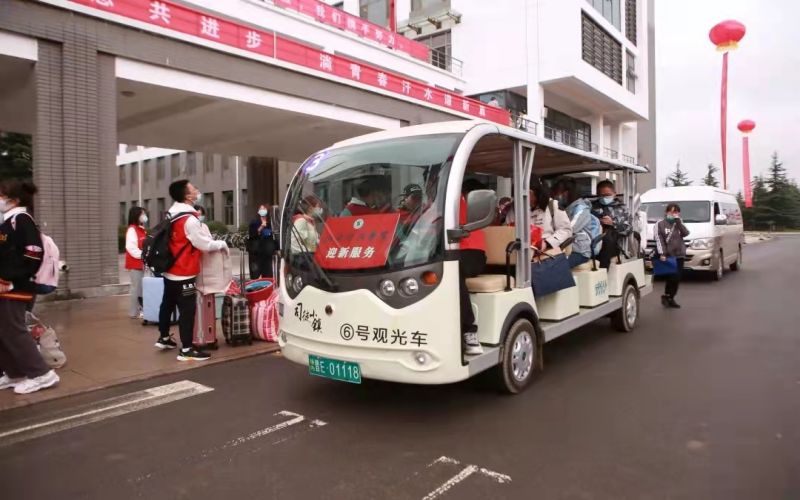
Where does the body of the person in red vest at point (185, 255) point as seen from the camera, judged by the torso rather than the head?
to the viewer's right

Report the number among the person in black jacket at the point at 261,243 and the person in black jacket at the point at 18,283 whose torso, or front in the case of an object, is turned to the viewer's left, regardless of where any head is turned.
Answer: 1

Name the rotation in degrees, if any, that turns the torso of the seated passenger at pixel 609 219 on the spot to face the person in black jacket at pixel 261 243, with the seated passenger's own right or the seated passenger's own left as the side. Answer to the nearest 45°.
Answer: approximately 45° to the seated passenger's own right

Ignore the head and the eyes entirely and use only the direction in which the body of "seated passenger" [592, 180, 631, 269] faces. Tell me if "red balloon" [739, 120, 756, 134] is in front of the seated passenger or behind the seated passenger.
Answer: behind

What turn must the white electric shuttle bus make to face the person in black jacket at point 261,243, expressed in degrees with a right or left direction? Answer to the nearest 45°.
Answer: approximately 90° to its right

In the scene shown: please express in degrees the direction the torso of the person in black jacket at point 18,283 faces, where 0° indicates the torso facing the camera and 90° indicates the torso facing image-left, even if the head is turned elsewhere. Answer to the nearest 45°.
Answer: approximately 90°

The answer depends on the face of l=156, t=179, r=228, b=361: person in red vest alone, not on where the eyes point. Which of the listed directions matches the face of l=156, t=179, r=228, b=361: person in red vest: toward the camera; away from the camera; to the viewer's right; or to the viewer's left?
to the viewer's right

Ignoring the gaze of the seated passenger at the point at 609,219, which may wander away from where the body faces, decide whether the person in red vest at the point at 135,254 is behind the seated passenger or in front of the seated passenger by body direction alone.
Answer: in front

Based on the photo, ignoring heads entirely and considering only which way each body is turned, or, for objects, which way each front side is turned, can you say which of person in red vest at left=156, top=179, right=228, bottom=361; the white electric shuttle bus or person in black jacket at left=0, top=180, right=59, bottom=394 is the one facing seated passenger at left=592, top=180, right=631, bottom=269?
the person in red vest

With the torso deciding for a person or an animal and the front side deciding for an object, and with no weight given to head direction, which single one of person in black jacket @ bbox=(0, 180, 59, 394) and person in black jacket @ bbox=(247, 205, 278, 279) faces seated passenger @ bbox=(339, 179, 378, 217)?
person in black jacket @ bbox=(247, 205, 278, 279)

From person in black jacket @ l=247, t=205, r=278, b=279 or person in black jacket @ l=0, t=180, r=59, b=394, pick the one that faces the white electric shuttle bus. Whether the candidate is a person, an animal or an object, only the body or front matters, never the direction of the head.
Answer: person in black jacket @ l=247, t=205, r=278, b=279

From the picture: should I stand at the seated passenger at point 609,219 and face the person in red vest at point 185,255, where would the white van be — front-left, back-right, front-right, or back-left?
back-right
